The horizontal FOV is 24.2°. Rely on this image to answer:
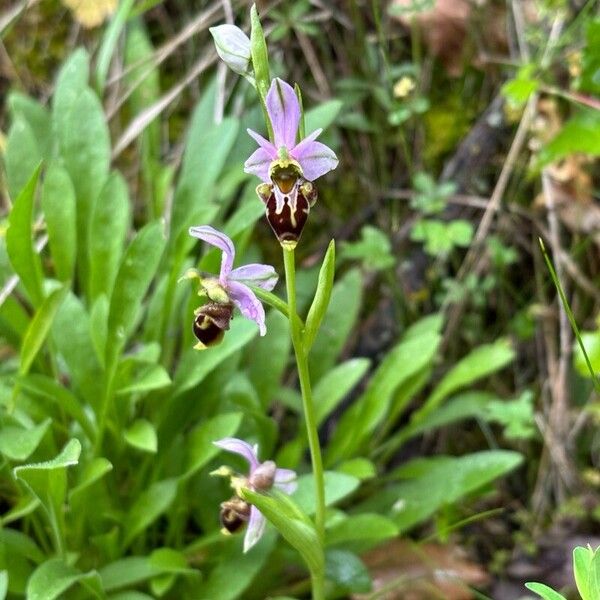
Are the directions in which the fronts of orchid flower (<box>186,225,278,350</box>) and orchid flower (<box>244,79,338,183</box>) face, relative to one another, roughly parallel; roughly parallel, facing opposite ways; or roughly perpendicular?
roughly perpendicular

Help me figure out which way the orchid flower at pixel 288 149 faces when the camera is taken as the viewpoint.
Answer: facing the viewer

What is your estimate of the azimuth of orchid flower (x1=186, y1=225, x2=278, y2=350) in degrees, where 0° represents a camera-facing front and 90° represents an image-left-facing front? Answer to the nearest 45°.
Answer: approximately 90°

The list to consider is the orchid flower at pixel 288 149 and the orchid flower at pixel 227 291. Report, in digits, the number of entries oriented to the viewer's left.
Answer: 1

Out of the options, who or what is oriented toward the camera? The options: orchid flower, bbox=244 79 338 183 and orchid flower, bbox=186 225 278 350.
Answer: orchid flower, bbox=244 79 338 183
